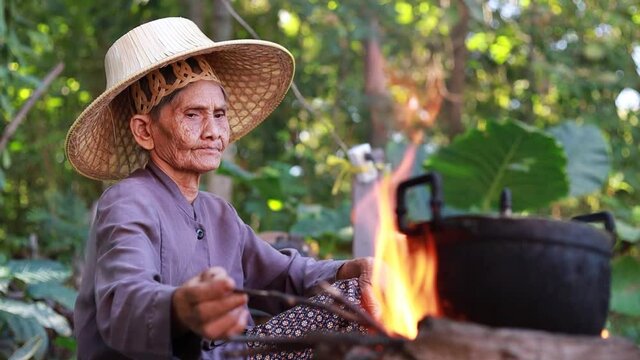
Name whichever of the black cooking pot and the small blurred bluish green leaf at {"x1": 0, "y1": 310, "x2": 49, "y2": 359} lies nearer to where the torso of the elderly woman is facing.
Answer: the black cooking pot

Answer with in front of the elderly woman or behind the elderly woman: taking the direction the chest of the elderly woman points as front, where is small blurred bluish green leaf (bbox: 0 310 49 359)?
behind

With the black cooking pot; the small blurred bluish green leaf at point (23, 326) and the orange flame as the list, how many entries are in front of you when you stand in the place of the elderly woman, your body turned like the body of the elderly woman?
2

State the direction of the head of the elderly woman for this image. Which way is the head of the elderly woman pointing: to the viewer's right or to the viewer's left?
to the viewer's right

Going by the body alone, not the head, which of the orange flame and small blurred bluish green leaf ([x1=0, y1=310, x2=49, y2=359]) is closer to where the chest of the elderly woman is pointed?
the orange flame

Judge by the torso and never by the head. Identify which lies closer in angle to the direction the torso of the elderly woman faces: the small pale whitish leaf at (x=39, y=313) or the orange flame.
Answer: the orange flame

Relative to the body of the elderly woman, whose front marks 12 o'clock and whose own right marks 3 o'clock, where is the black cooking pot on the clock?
The black cooking pot is roughly at 12 o'clock from the elderly woman.

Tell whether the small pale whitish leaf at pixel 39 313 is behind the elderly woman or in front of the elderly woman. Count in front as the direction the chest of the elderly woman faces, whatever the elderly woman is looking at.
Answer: behind

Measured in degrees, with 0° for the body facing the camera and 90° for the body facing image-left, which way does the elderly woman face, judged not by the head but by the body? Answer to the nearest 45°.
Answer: approximately 315°
